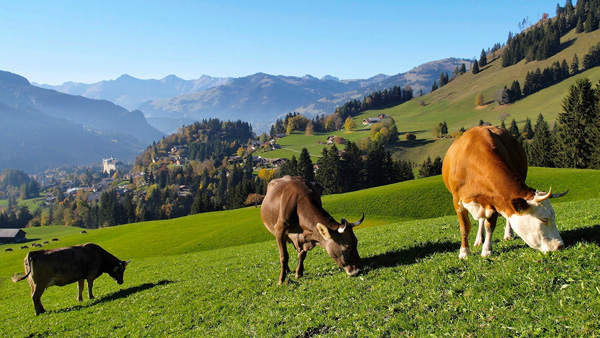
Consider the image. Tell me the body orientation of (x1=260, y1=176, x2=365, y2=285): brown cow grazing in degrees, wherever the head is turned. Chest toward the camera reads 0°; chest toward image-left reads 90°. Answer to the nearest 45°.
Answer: approximately 315°

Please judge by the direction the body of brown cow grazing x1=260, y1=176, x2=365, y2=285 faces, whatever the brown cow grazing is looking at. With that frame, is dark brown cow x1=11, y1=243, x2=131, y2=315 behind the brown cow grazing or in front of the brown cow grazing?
behind

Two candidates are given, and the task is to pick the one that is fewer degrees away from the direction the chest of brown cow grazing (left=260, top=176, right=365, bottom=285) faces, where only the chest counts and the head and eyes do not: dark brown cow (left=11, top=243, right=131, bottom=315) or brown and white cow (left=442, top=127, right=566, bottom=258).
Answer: the brown and white cow

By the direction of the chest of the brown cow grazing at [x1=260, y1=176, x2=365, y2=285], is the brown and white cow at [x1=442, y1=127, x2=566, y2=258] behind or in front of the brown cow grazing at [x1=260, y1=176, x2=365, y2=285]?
in front
